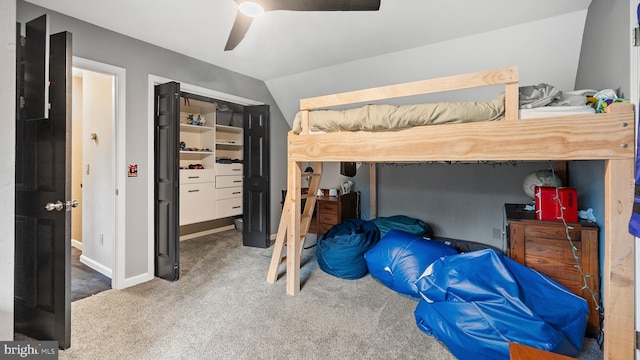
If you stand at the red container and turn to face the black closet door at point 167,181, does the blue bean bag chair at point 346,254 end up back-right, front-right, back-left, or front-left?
front-right

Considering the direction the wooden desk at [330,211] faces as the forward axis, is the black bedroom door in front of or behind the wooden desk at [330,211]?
in front

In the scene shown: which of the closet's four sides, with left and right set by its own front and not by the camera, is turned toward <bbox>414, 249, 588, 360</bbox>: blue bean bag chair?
front

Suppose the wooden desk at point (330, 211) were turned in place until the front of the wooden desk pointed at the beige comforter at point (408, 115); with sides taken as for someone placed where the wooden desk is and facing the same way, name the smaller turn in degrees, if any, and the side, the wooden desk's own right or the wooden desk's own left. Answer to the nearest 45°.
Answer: approximately 45° to the wooden desk's own left

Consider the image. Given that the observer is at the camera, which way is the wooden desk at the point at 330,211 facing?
facing the viewer and to the left of the viewer

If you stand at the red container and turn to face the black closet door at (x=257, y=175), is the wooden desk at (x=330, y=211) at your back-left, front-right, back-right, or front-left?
front-right

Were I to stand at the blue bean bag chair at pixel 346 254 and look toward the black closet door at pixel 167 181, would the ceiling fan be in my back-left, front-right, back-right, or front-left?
front-left

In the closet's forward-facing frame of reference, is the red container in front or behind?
in front

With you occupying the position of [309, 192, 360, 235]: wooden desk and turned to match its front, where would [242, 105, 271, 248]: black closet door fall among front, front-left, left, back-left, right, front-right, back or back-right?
front-right

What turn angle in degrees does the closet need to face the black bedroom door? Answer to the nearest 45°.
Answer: approximately 45° to its right

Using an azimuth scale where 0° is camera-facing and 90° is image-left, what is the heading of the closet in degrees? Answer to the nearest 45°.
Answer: approximately 315°
